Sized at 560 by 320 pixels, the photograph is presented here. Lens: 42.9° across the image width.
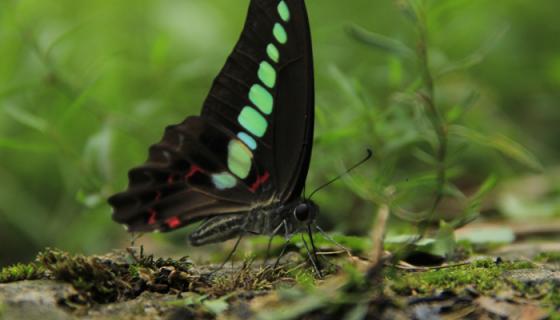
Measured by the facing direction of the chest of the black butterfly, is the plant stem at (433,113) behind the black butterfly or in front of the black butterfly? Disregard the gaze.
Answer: in front

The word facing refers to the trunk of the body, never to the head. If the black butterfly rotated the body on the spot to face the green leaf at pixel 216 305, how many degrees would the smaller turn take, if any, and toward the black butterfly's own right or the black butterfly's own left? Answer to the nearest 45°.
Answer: approximately 90° to the black butterfly's own right

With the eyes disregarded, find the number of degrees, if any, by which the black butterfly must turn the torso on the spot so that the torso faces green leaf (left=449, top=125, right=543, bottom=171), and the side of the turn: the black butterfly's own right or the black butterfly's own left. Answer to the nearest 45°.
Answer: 0° — it already faces it

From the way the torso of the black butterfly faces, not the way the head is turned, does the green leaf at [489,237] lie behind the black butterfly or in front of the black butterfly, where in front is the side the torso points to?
in front

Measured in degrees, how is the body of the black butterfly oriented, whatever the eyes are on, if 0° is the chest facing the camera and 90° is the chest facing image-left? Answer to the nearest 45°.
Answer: approximately 270°
